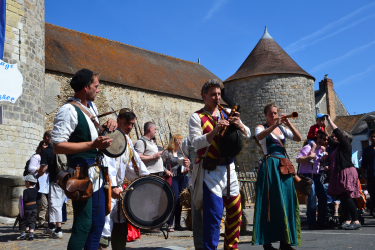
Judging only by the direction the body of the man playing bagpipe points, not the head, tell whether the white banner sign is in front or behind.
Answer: behind

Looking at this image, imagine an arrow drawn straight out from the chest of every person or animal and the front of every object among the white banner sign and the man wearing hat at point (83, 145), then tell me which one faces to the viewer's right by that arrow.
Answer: the man wearing hat

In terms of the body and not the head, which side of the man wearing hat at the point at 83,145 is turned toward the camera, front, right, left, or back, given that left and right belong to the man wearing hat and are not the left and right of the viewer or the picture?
right

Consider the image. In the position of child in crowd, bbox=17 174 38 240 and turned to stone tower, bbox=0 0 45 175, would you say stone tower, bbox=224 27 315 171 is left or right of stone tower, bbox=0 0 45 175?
right

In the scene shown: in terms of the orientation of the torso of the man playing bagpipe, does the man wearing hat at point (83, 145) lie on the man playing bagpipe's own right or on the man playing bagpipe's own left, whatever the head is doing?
on the man playing bagpipe's own right

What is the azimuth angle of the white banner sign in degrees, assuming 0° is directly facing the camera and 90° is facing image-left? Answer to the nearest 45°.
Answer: approximately 0°

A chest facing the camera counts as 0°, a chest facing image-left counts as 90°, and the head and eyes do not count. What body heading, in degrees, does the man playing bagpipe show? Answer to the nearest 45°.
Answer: approximately 315°

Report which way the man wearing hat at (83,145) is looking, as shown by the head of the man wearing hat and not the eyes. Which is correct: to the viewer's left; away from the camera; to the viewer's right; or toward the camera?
to the viewer's right

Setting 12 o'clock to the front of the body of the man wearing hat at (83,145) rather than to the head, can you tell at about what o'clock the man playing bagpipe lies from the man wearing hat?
The man playing bagpipe is roughly at 11 o'clock from the man wearing hat.
